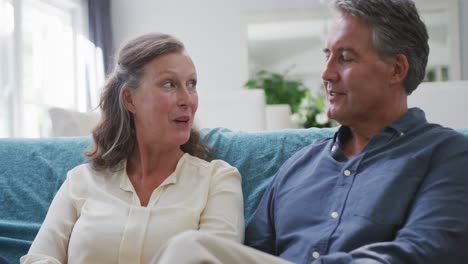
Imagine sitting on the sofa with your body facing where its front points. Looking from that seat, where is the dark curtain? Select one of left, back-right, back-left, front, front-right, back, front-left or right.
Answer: back

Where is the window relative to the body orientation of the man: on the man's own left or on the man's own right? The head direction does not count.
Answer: on the man's own right

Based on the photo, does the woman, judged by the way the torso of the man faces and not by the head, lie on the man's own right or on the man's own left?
on the man's own right

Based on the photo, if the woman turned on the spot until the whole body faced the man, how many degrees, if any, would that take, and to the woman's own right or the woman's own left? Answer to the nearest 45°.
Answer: approximately 45° to the woman's own left

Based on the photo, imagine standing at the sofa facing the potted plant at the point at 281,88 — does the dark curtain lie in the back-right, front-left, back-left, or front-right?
front-left

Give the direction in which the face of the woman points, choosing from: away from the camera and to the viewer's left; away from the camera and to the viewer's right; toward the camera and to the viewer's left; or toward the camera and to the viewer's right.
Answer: toward the camera and to the viewer's right

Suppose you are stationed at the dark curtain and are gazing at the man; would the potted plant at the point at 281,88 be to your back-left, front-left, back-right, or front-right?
front-left

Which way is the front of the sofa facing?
toward the camera

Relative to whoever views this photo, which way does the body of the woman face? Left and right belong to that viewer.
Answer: facing the viewer

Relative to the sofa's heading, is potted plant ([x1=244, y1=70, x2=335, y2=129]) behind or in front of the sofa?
behind
